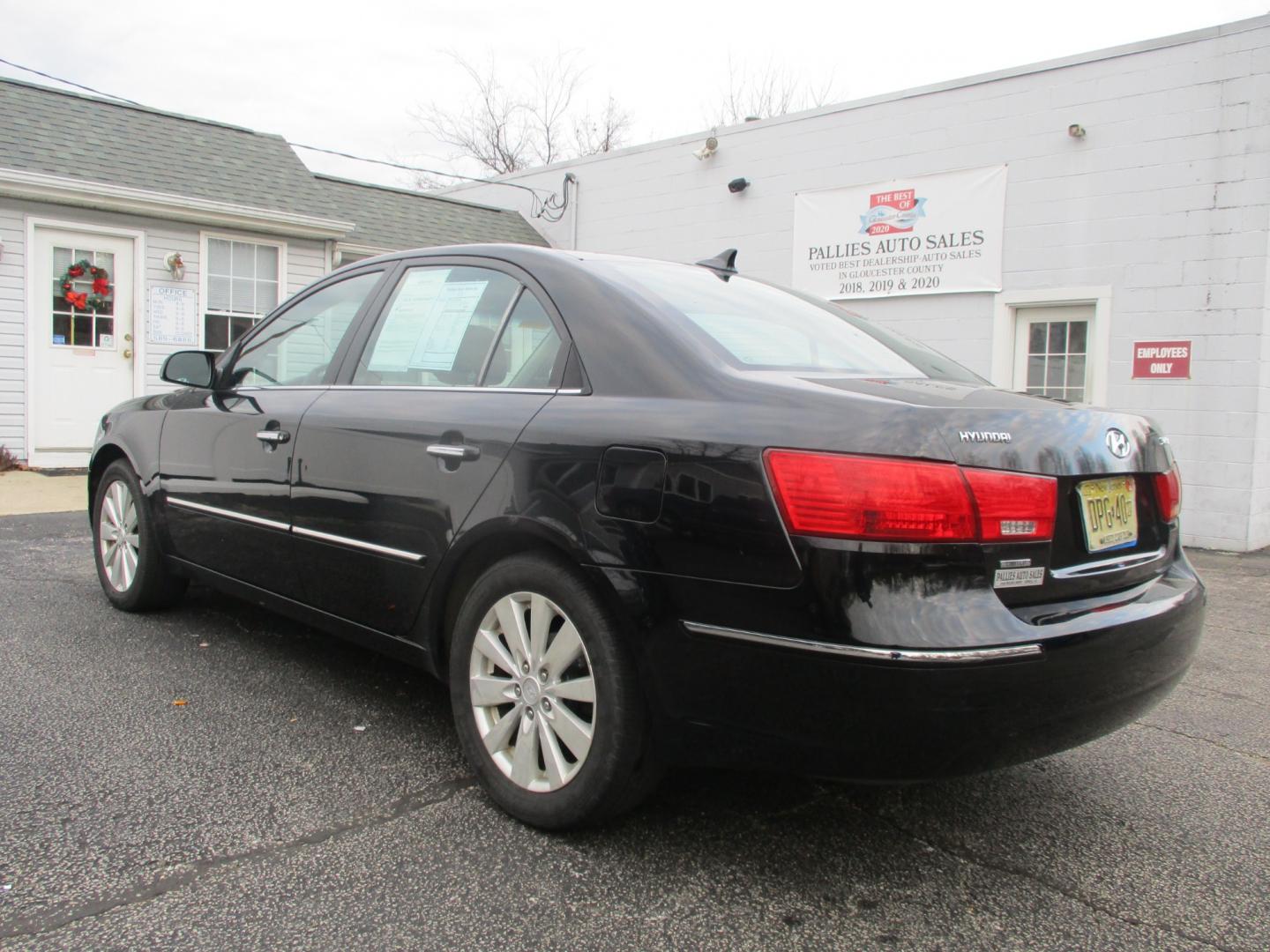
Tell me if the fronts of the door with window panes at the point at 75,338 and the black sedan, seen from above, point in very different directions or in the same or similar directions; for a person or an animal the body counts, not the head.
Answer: very different directions

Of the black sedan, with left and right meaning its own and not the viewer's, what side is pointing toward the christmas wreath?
front

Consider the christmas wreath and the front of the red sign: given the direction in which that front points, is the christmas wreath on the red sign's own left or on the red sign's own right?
on the red sign's own right

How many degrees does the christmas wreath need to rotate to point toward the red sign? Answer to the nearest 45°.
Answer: approximately 45° to its left

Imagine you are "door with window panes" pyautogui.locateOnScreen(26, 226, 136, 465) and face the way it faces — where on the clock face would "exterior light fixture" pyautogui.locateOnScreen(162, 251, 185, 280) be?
The exterior light fixture is roughly at 9 o'clock from the door with window panes.

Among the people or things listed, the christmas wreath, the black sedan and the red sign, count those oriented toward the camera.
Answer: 2

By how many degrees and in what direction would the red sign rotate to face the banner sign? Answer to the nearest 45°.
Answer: approximately 90° to its right

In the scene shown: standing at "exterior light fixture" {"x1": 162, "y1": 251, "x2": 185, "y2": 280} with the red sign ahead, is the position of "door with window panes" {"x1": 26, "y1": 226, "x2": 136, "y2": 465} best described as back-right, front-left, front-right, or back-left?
back-right

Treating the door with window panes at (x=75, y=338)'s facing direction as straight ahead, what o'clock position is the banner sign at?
The banner sign is roughly at 10 o'clock from the door with window panes.

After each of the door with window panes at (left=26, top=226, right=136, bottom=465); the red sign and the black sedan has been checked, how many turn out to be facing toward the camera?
2

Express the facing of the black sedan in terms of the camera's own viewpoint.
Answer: facing away from the viewer and to the left of the viewer

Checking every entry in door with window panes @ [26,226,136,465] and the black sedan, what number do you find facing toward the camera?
1

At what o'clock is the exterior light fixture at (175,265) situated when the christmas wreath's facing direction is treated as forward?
The exterior light fixture is roughly at 9 o'clock from the christmas wreath.
